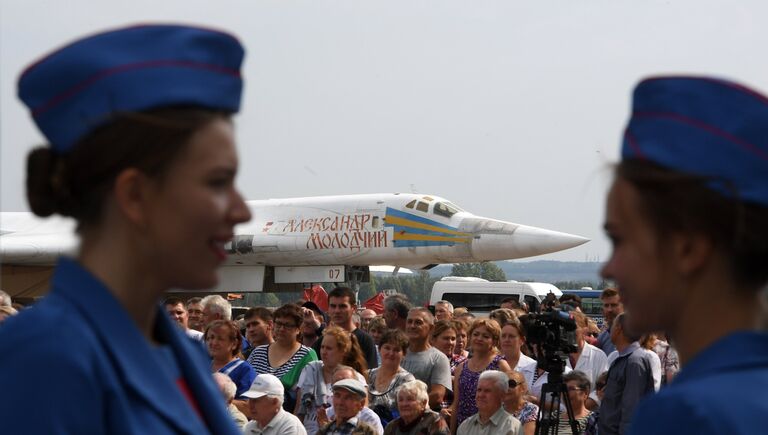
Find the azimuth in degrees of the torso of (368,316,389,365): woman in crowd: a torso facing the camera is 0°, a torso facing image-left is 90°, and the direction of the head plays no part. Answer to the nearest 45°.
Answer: approximately 45°

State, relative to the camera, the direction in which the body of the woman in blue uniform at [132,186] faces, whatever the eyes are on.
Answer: to the viewer's right

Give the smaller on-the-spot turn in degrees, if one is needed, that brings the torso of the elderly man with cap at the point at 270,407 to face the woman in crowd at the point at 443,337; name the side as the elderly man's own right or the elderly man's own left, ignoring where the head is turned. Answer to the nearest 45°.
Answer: approximately 180°

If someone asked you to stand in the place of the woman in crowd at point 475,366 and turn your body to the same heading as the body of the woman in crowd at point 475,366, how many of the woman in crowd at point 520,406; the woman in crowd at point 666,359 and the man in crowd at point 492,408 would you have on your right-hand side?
0

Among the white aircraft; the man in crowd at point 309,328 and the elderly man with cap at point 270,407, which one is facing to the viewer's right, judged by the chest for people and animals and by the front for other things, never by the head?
the white aircraft

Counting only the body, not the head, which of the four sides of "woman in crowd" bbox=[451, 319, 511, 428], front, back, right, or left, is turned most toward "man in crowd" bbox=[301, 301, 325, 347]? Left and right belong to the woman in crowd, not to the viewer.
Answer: right

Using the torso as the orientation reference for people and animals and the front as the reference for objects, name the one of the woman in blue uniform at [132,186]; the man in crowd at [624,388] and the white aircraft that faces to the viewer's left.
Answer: the man in crowd

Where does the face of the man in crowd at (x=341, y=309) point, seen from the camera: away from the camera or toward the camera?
toward the camera

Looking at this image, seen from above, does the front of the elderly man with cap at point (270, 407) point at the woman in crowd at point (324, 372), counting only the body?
no

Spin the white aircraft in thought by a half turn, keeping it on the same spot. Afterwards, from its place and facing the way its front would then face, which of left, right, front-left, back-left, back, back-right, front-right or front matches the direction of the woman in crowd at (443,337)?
left

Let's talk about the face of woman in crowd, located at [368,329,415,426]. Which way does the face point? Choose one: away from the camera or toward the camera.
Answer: toward the camera

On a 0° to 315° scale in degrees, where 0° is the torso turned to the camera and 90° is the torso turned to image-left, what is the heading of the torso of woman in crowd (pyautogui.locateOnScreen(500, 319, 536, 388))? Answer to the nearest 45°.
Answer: approximately 45°

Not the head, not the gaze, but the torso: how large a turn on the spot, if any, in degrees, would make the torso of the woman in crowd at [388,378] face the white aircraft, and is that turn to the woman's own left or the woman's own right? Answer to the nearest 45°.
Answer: approximately 135° to the woman's own right

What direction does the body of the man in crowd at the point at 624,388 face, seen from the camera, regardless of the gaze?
to the viewer's left

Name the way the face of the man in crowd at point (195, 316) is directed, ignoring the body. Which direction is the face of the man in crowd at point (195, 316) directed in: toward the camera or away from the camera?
toward the camera

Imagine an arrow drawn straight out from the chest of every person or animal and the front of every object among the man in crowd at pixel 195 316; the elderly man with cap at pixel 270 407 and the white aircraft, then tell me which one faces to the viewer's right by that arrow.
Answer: the white aircraft

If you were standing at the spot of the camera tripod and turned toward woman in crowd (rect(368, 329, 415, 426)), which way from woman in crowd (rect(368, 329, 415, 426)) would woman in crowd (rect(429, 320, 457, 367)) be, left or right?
right

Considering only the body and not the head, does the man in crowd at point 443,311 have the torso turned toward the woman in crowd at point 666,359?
no
